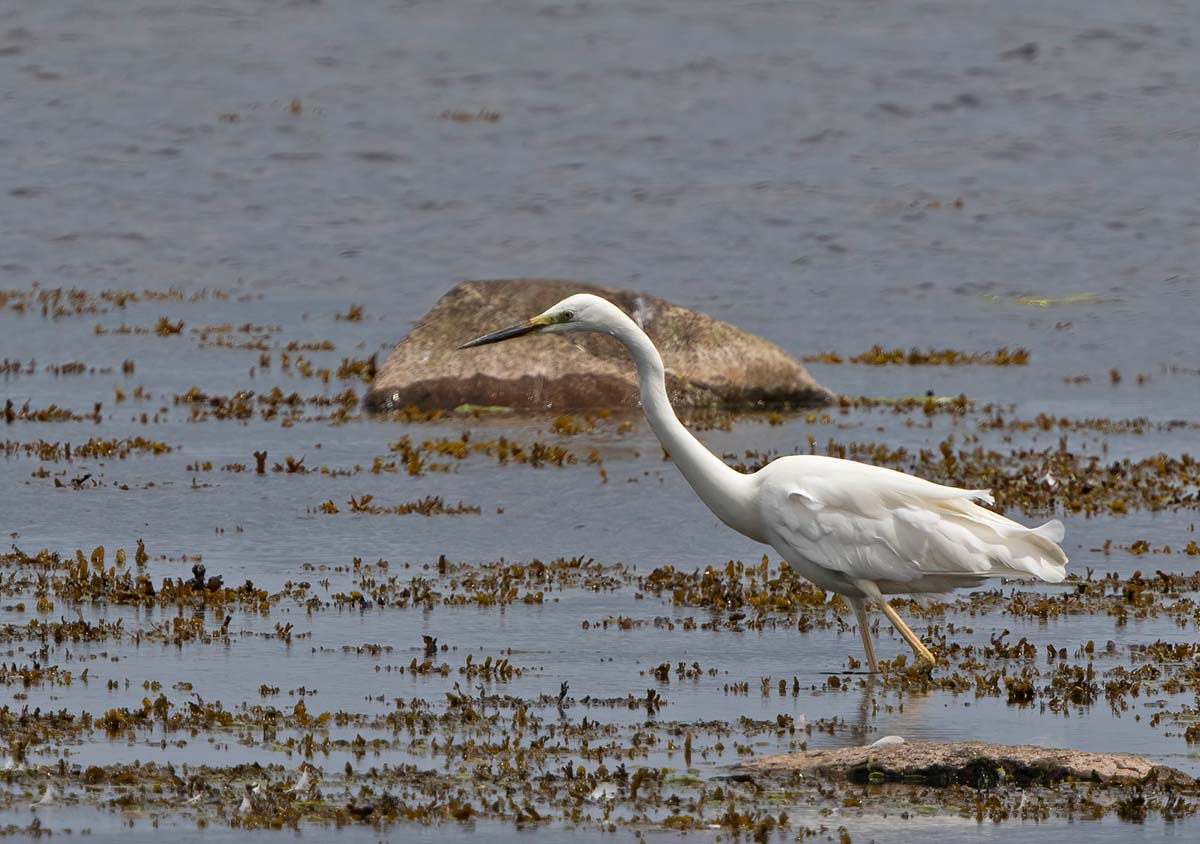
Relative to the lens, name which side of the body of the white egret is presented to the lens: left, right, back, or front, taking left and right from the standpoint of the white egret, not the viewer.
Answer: left

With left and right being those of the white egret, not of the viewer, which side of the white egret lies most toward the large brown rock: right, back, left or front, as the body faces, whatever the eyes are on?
right
